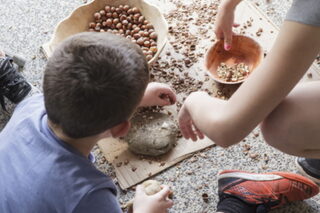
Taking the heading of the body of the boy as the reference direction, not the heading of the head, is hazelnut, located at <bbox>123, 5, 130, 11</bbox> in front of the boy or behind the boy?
in front

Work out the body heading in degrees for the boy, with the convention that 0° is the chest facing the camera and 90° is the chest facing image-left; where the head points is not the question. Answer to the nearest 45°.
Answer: approximately 225°

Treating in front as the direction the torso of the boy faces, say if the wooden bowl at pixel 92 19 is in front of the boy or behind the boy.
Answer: in front

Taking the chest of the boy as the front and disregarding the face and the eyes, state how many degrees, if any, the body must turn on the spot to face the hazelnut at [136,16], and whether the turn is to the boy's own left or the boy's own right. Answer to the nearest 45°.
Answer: approximately 45° to the boy's own left

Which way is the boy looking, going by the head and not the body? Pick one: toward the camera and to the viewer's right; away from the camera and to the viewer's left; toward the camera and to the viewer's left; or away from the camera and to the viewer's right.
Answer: away from the camera and to the viewer's right
